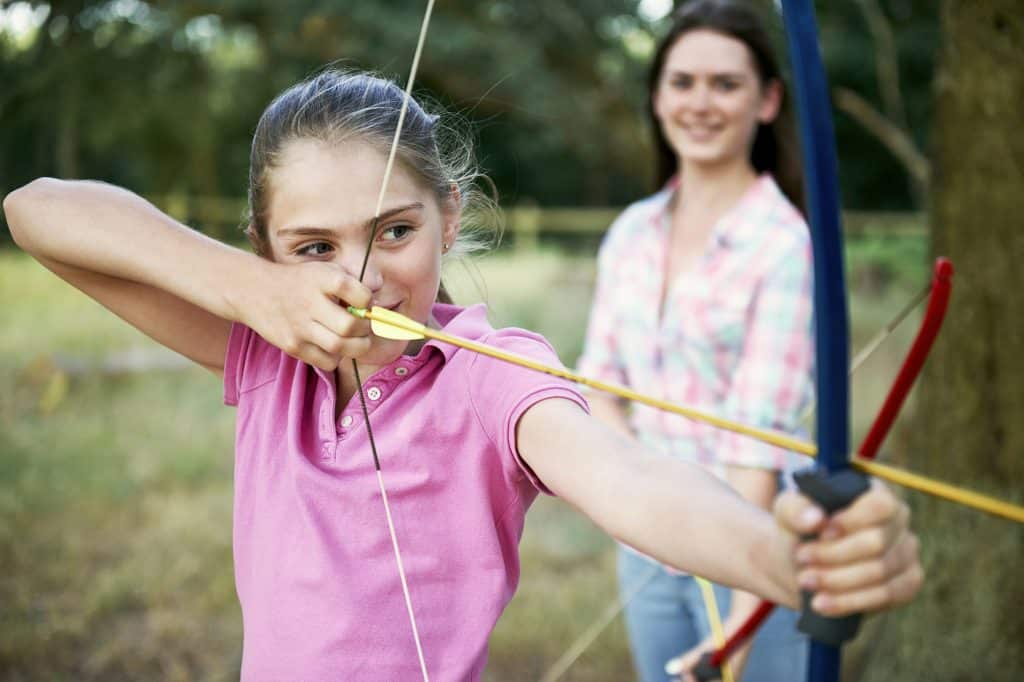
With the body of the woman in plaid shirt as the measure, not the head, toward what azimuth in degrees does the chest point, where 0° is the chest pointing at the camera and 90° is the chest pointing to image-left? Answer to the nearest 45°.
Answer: approximately 45°

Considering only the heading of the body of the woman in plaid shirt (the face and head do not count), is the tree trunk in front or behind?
behind

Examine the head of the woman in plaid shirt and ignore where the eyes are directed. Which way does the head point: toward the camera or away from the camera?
toward the camera
